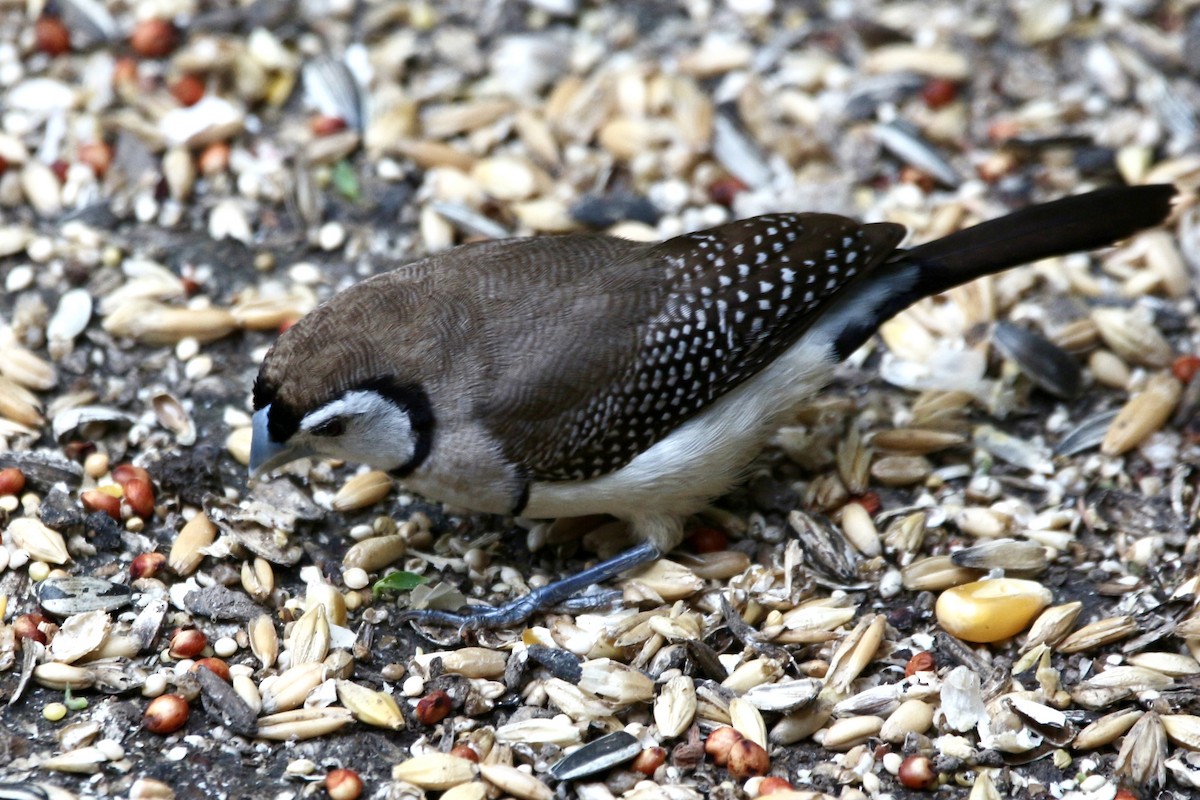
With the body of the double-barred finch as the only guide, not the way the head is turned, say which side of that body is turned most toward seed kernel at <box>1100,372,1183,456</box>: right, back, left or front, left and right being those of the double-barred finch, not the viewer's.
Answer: back

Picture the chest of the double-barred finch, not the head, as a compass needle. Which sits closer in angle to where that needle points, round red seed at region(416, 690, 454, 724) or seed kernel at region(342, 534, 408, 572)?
the seed kernel

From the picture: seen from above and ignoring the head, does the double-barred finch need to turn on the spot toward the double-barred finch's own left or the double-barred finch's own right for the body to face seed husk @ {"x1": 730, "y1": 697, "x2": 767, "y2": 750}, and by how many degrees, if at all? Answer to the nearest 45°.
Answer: approximately 135° to the double-barred finch's own left

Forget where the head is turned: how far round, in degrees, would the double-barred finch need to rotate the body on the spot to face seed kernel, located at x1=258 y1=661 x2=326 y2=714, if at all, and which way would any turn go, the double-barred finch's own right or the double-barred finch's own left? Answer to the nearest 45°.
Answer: approximately 45° to the double-barred finch's own left

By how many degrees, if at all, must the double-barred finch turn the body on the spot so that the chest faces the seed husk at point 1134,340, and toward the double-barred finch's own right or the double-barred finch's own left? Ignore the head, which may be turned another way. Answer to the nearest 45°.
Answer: approximately 135° to the double-barred finch's own right

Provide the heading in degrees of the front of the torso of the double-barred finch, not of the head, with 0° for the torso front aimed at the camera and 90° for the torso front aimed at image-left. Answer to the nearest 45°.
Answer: approximately 90°

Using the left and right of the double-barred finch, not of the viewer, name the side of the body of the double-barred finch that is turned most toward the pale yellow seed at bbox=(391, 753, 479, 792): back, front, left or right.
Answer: left

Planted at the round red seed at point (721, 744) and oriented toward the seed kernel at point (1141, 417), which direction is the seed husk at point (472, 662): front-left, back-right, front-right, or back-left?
back-left
